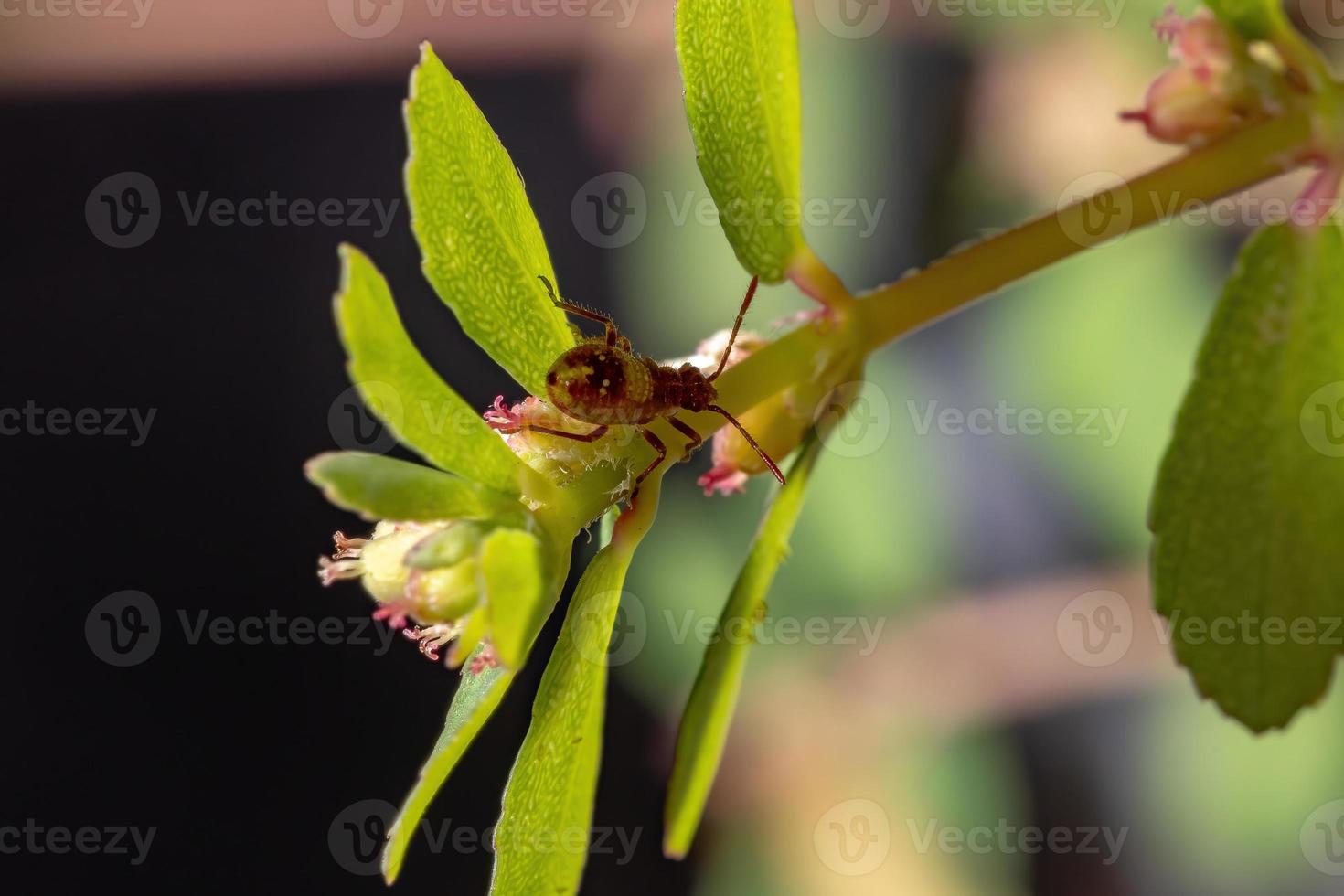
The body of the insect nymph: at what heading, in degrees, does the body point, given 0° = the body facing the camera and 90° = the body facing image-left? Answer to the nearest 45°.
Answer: approximately 270°
